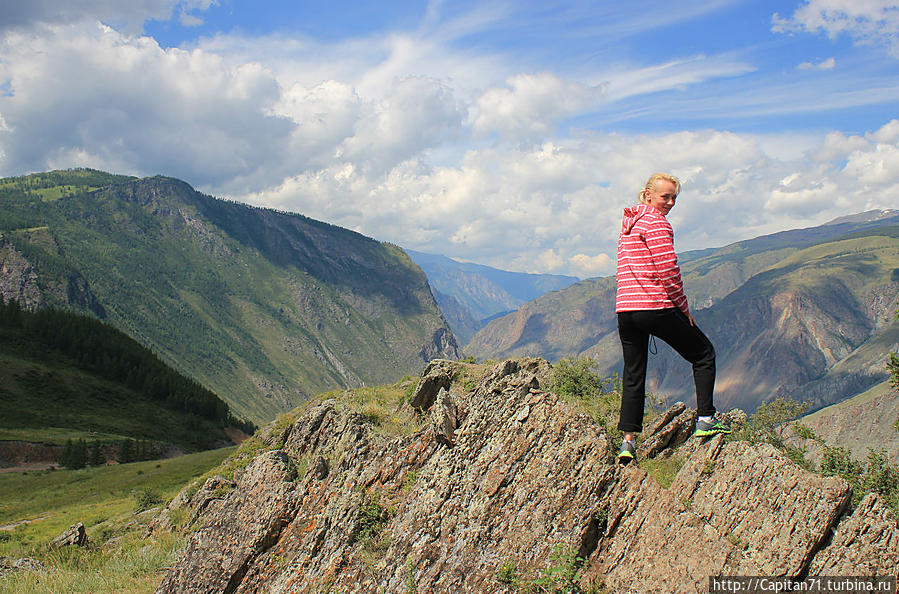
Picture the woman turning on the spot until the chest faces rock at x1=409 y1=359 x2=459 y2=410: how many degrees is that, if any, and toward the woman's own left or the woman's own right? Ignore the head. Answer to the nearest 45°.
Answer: approximately 90° to the woman's own left

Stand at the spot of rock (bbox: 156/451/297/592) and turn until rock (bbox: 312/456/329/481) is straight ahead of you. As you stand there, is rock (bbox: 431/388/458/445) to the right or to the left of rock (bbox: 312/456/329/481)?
right

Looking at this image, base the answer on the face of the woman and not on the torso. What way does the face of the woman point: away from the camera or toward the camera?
toward the camera

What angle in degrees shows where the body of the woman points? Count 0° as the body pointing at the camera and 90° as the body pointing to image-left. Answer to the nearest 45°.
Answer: approximately 225°
